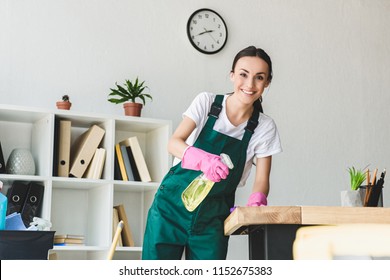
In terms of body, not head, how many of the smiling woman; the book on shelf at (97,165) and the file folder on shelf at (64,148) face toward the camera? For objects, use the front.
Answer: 3

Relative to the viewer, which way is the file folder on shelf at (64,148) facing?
toward the camera

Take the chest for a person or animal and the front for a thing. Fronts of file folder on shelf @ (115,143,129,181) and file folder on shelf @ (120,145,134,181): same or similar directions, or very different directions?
same or similar directions

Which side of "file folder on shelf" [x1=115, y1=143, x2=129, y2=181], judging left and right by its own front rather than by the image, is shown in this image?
front

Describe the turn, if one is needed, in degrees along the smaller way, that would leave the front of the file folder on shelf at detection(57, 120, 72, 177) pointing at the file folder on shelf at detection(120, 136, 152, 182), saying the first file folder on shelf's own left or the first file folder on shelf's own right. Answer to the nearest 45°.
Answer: approximately 90° to the first file folder on shelf's own left

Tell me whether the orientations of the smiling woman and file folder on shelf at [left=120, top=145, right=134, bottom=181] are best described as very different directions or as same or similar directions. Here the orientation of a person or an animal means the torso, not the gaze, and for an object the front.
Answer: same or similar directions

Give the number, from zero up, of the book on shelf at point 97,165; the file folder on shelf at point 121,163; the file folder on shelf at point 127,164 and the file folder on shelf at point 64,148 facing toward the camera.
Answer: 4

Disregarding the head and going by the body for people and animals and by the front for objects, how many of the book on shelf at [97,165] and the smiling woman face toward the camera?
2

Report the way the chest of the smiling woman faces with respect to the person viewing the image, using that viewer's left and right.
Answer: facing the viewer
